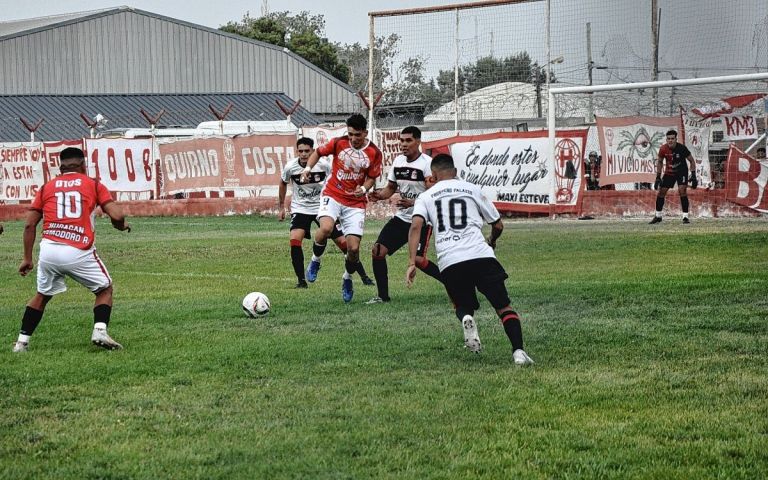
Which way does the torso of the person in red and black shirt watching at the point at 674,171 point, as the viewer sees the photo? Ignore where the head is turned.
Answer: toward the camera

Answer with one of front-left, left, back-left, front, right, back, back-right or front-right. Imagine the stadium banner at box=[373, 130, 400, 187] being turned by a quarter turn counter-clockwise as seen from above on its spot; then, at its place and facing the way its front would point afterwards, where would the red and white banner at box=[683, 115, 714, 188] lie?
front-right

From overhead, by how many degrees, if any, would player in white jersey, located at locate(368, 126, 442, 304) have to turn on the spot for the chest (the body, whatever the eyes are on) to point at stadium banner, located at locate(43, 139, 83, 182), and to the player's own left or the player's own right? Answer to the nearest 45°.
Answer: approximately 90° to the player's own right

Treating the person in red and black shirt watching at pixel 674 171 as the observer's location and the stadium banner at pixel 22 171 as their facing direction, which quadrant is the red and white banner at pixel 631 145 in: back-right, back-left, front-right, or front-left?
front-right

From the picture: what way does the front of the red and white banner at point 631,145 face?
toward the camera

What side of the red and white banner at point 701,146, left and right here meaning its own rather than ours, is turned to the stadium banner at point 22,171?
right

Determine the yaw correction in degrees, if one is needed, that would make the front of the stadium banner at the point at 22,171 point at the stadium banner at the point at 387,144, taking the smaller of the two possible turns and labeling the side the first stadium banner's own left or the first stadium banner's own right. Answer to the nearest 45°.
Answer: approximately 45° to the first stadium banner's own left

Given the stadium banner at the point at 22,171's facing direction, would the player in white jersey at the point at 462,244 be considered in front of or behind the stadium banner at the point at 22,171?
in front

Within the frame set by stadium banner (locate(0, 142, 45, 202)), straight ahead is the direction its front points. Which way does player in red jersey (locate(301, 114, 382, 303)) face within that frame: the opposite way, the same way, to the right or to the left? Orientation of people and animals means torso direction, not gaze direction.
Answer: the same way

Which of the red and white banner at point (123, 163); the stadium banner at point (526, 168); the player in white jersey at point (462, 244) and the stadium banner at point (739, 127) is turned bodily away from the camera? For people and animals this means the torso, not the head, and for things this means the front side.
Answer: the player in white jersey

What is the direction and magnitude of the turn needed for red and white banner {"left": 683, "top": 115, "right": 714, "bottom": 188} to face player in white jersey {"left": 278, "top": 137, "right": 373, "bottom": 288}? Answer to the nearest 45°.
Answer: approximately 45° to its right

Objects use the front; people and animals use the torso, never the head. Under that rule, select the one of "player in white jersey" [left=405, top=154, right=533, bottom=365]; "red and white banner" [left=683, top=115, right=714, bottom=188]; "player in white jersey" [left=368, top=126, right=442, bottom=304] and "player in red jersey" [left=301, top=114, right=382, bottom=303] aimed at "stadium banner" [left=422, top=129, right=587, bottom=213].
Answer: "player in white jersey" [left=405, top=154, right=533, bottom=365]

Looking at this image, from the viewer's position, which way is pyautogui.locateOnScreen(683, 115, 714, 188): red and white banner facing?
facing the viewer

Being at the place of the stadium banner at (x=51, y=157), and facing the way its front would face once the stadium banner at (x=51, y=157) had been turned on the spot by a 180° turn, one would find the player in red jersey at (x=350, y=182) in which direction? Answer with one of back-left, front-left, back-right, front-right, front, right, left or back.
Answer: back

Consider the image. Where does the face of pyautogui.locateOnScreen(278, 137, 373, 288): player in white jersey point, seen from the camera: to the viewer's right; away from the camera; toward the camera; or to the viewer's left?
toward the camera

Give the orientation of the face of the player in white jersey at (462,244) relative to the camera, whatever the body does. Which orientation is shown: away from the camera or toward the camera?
away from the camera

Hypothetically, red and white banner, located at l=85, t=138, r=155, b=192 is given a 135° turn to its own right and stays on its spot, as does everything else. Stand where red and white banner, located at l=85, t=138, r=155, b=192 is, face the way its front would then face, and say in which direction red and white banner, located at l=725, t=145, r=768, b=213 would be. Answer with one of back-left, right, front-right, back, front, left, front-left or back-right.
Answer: back

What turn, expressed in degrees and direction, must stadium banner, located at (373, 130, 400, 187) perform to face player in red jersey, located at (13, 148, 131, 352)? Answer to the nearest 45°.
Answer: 0° — it already faces them

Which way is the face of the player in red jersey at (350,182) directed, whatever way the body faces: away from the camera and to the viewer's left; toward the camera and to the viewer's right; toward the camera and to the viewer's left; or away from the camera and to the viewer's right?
toward the camera and to the viewer's left

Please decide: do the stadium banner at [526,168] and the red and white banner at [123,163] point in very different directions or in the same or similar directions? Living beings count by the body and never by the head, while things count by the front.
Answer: same or similar directions

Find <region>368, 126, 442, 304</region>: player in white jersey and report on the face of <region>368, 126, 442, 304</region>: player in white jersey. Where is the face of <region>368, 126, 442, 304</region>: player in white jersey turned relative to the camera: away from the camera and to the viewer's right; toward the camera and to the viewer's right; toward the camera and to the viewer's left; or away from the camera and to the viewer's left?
toward the camera and to the viewer's left

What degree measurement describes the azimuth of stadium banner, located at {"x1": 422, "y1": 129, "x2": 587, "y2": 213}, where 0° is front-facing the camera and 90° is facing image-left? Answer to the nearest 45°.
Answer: approximately 0°
